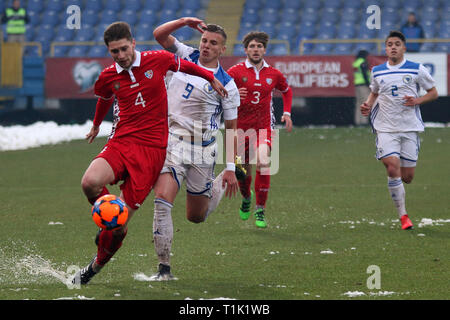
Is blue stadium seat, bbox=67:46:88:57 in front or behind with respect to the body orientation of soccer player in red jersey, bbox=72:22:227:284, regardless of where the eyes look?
behind

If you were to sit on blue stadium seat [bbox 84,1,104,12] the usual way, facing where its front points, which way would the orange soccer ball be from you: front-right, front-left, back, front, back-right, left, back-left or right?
front

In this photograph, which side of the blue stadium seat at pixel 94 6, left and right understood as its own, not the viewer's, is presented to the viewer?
front

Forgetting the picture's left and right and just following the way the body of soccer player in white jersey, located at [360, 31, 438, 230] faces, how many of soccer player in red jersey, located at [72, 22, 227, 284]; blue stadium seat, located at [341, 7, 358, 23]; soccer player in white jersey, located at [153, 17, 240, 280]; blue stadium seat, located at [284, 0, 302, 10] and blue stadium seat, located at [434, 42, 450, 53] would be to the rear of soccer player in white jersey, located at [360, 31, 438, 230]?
3

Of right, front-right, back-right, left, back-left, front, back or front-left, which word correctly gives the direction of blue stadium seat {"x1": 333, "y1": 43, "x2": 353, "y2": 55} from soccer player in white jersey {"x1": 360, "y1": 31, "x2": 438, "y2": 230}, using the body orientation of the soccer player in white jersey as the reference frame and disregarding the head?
back

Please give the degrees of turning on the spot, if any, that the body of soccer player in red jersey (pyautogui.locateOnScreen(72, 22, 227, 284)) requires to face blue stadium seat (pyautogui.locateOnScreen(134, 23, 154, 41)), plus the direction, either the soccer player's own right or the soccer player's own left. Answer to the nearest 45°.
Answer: approximately 180°

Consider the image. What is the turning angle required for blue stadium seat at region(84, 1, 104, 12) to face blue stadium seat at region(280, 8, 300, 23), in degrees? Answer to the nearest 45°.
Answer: approximately 90° to its left

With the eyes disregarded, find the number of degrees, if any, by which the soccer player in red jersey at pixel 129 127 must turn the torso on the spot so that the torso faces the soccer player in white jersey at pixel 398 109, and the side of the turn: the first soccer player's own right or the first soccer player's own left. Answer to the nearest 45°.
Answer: approximately 135° to the first soccer player's own left

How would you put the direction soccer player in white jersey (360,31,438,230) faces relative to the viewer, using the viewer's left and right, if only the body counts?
facing the viewer

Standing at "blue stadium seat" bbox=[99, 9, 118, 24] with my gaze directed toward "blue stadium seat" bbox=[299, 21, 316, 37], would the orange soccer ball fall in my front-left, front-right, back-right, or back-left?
front-right

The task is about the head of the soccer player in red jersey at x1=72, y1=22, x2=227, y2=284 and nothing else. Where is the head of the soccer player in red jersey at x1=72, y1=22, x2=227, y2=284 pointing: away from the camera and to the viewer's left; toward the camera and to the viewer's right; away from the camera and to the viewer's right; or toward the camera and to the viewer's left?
toward the camera and to the viewer's left

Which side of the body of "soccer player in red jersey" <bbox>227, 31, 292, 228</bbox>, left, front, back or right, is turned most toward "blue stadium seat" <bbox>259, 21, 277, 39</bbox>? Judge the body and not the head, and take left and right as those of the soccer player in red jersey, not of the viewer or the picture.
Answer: back

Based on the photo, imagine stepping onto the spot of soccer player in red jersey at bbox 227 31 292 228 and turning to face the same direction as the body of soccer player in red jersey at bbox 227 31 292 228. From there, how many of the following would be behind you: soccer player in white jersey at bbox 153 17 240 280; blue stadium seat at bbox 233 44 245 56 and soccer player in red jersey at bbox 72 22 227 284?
1

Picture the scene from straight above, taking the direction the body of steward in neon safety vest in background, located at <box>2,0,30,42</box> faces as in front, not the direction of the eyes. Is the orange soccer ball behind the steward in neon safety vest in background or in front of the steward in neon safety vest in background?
in front

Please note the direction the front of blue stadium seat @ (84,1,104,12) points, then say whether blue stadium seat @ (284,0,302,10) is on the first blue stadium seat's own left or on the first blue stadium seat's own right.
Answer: on the first blue stadium seat's own left

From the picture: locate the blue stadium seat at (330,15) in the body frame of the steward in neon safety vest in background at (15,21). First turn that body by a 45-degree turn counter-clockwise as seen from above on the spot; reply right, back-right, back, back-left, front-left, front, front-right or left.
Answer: front-left

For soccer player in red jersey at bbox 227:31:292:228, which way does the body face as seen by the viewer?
toward the camera
